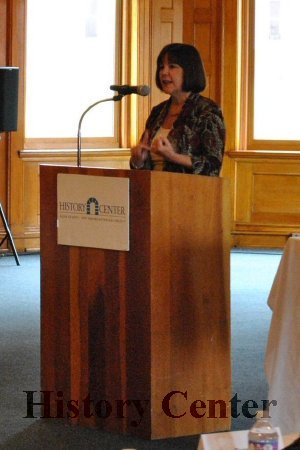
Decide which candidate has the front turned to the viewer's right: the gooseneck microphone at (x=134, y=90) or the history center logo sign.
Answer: the gooseneck microphone

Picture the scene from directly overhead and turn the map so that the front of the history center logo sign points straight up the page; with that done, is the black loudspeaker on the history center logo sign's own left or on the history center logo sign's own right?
on the history center logo sign's own right

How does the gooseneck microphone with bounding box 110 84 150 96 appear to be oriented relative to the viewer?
to the viewer's right

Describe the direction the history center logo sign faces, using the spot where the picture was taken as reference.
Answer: facing the viewer and to the left of the viewer

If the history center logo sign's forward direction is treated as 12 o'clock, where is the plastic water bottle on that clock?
The plastic water bottle is roughly at 10 o'clock from the history center logo sign.

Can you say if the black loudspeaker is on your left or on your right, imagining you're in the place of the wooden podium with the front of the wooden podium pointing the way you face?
on your right

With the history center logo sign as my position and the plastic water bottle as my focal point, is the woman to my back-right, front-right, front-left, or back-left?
back-left

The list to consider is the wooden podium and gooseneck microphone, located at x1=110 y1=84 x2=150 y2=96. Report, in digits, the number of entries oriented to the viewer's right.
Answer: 1

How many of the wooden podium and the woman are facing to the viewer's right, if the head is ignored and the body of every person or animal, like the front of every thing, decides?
0
